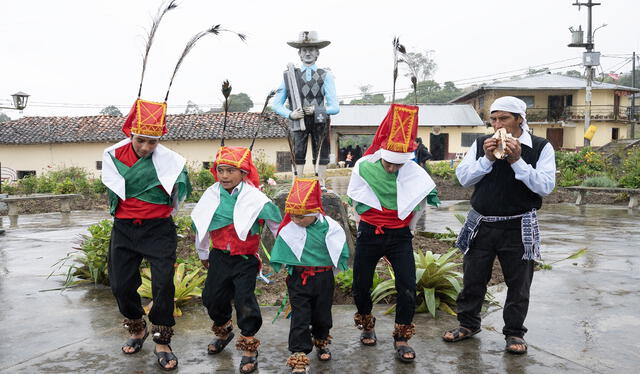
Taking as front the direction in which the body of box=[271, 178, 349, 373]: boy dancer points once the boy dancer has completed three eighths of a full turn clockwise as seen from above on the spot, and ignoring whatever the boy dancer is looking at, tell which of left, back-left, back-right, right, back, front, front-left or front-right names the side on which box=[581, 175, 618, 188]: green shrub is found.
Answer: right

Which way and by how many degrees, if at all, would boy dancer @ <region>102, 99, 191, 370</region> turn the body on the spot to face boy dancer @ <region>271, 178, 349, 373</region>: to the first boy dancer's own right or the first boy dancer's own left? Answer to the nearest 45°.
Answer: approximately 45° to the first boy dancer's own left

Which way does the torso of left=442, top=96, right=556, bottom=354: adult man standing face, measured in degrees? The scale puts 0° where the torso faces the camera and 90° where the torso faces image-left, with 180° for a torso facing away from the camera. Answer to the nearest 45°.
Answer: approximately 45°

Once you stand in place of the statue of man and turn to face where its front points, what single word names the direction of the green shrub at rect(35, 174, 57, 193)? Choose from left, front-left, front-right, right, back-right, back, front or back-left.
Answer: back-right

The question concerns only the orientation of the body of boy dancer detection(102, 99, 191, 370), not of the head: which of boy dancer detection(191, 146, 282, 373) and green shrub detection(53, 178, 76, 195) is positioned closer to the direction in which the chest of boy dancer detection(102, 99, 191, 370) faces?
the boy dancer

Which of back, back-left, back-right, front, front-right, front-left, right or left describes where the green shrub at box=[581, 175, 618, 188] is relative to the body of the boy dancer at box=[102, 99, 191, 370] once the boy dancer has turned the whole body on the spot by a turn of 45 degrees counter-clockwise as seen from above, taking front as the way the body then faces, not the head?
left

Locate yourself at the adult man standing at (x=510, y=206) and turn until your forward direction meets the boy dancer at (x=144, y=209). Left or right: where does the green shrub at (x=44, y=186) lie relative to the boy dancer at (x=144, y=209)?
right

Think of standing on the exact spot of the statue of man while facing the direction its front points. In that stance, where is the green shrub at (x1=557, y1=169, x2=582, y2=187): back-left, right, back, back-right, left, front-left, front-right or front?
back-left

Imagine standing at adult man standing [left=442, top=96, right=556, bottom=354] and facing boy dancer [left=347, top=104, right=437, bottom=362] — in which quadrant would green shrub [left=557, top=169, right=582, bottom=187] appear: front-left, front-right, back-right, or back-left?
back-right

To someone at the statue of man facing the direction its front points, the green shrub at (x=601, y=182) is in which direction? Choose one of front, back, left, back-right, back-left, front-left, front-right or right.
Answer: back-left

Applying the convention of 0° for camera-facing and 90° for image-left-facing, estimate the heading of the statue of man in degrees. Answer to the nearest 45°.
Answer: approximately 0°

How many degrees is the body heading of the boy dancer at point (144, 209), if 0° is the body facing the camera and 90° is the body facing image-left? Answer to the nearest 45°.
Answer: approximately 0°

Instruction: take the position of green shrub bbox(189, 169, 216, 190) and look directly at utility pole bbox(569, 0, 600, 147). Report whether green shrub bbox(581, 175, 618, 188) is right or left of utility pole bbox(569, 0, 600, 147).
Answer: right
